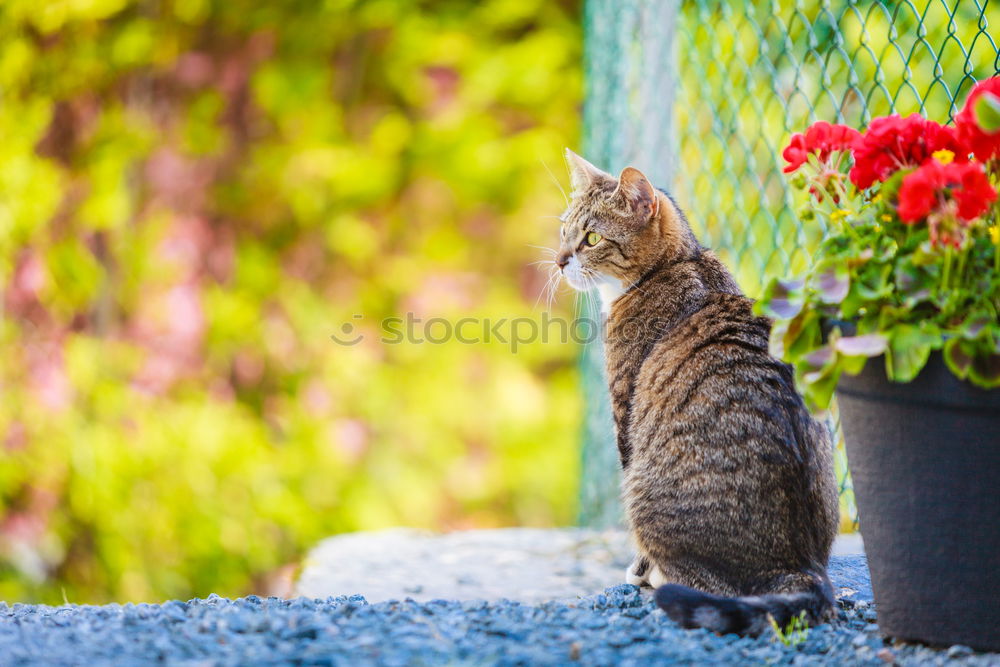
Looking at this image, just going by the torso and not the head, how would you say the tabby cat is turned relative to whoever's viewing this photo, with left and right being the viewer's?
facing away from the viewer and to the left of the viewer
